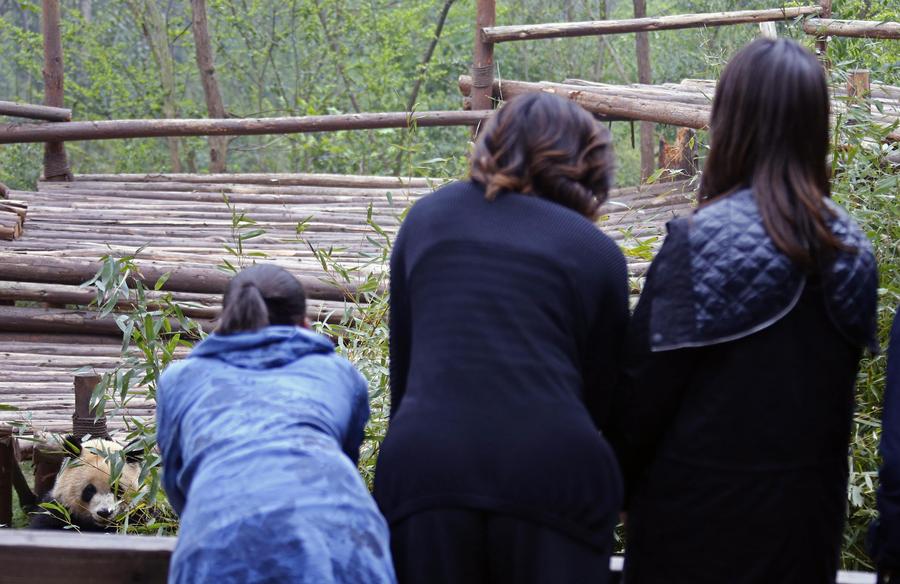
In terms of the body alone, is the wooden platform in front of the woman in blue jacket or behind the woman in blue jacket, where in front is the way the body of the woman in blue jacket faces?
in front

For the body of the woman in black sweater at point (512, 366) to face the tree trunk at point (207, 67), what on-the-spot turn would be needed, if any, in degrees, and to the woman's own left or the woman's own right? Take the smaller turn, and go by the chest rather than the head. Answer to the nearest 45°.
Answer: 0° — they already face it

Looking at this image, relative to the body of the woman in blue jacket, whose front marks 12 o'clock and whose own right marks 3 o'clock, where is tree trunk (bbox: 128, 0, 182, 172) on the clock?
The tree trunk is roughly at 12 o'clock from the woman in blue jacket.

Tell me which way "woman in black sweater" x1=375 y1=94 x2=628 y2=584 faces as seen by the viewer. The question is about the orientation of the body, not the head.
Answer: away from the camera

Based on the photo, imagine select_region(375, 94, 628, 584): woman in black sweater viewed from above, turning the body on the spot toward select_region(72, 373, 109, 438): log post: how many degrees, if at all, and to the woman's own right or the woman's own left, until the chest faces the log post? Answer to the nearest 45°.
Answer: approximately 45° to the woman's own left

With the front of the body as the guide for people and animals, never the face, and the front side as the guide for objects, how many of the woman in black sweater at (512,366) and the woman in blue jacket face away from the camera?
2

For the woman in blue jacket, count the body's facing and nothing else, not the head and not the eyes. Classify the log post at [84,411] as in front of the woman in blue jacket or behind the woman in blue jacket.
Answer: in front

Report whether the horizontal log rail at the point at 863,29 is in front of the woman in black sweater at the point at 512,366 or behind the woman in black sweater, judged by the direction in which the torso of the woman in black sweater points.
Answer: in front

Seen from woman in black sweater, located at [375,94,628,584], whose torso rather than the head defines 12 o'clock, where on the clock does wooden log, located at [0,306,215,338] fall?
The wooden log is roughly at 11 o'clock from the woman in black sweater.

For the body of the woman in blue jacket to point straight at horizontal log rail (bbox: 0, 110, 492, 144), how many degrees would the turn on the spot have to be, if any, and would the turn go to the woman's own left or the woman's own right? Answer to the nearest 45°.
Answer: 0° — they already face it

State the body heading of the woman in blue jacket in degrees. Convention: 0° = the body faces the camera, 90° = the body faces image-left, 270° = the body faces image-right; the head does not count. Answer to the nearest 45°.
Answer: approximately 180°

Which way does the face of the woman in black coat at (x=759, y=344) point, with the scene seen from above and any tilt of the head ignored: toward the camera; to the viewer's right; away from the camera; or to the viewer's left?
away from the camera
